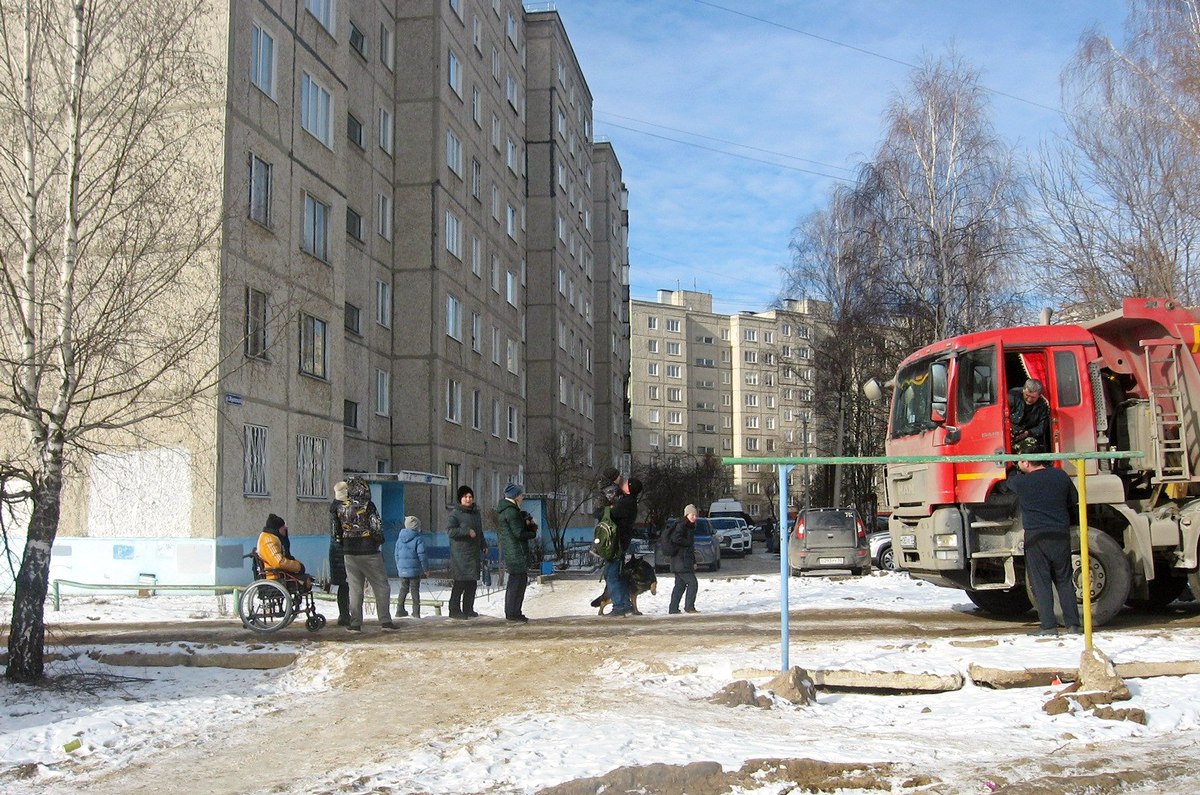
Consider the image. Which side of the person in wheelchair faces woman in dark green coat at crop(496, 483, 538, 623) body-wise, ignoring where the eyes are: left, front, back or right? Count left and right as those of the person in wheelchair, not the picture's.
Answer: front

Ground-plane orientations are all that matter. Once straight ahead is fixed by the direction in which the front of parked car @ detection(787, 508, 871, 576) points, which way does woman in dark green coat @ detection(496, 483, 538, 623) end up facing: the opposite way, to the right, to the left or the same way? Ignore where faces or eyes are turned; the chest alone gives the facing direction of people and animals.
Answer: to the right

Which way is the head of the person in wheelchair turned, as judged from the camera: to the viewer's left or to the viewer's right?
to the viewer's right

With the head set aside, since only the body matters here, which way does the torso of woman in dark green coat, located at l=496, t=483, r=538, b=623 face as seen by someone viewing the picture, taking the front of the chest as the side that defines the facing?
to the viewer's right

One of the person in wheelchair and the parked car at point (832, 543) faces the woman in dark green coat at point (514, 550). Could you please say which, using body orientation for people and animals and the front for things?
the person in wheelchair

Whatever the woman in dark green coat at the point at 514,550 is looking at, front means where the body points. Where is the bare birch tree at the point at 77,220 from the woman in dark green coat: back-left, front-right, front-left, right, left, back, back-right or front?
back-right

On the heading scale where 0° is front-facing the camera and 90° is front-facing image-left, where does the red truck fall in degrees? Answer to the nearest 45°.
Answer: approximately 45°

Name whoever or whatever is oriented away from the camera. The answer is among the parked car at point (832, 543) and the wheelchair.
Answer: the parked car

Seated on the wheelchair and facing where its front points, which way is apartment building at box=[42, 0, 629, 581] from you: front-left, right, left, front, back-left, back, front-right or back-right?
left

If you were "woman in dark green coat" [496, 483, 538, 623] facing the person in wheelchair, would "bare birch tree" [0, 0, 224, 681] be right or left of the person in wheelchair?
left

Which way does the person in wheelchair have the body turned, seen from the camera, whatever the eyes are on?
to the viewer's right

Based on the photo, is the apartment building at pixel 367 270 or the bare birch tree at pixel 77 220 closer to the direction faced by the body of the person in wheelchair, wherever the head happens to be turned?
the apartment building
